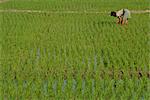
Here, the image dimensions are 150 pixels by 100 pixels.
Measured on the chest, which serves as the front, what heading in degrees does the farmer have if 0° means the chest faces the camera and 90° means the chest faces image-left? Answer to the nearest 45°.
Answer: approximately 90°
